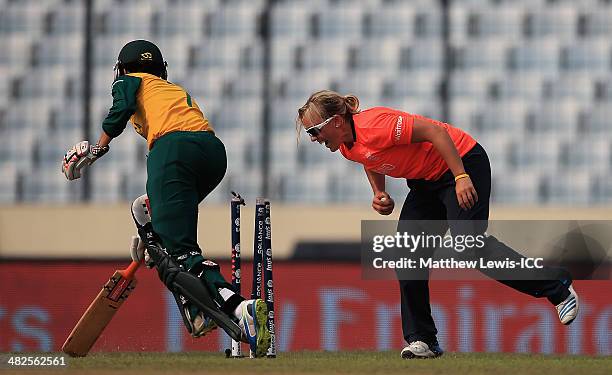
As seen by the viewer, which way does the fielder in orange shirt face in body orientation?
to the viewer's left

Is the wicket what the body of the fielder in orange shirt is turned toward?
yes
